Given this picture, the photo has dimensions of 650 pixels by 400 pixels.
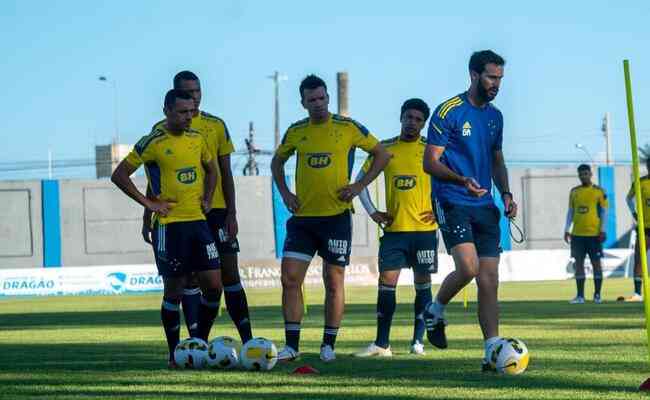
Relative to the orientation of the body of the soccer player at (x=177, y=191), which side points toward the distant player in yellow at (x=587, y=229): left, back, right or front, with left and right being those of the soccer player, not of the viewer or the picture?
left

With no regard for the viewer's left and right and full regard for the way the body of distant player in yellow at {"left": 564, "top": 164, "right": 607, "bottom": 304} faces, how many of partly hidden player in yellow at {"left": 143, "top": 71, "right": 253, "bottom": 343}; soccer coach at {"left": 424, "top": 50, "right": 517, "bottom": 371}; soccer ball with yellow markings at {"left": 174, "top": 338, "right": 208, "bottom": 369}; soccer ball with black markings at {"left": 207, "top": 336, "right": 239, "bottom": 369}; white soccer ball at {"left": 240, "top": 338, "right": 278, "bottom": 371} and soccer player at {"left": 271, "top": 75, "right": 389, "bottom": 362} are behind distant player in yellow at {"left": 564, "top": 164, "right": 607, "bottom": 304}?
0

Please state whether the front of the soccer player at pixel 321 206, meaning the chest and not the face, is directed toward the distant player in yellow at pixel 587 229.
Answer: no

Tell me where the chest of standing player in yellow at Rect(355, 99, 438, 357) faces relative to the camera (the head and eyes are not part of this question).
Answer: toward the camera

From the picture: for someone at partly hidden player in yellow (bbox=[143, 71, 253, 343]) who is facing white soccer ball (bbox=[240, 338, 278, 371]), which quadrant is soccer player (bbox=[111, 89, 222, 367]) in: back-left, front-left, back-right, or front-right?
front-right

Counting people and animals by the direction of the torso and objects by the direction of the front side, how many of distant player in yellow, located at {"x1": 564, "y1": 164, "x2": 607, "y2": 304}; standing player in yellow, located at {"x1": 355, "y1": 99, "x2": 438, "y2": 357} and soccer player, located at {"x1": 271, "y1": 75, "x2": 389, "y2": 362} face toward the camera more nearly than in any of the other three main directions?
3

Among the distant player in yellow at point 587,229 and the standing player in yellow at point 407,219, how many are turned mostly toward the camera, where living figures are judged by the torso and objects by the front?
2

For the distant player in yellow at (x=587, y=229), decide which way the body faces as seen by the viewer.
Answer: toward the camera

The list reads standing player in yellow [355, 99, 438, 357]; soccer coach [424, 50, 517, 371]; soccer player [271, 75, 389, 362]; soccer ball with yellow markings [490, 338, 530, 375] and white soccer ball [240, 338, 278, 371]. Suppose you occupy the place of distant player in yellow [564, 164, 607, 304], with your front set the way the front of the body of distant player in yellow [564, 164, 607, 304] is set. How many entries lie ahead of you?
5

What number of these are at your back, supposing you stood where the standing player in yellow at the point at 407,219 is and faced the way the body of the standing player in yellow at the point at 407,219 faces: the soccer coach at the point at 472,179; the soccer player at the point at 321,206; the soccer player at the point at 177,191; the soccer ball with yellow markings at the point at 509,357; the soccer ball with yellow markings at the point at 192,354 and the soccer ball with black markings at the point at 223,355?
0

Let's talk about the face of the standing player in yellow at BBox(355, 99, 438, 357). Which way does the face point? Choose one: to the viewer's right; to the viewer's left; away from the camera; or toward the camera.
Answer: toward the camera

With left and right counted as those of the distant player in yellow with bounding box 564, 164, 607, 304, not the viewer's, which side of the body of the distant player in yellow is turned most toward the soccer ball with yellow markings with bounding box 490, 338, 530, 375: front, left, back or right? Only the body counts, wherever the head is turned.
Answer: front

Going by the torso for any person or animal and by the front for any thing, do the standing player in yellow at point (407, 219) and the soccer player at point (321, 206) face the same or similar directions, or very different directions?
same or similar directions
